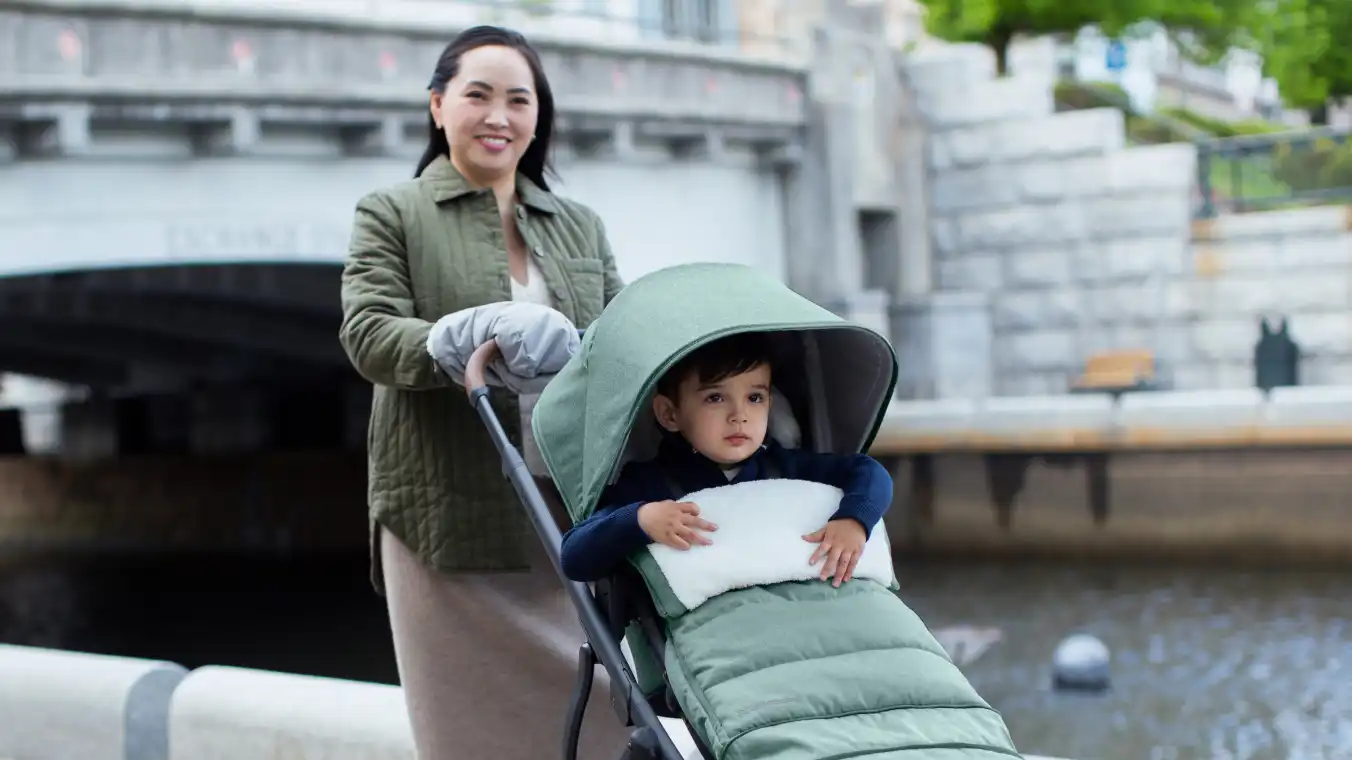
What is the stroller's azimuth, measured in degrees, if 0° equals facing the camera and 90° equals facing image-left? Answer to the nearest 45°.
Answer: approximately 315°

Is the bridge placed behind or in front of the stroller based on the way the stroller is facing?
behind

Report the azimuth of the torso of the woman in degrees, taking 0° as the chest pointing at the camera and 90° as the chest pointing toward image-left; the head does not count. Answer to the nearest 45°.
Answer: approximately 315°

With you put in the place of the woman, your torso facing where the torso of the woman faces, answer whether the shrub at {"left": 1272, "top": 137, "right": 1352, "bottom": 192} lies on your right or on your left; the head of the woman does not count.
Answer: on your left

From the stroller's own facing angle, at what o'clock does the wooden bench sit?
The wooden bench is roughly at 8 o'clock from the stroller.

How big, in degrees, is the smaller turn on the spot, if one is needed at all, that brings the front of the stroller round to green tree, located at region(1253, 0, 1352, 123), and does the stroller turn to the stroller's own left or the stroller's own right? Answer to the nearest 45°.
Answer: approximately 135° to the stroller's own left

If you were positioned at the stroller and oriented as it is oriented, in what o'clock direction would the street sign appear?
The street sign is roughly at 8 o'clock from the stroller.

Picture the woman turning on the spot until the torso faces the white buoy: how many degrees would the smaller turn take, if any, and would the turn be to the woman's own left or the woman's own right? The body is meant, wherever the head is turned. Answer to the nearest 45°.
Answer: approximately 90° to the woman's own left
